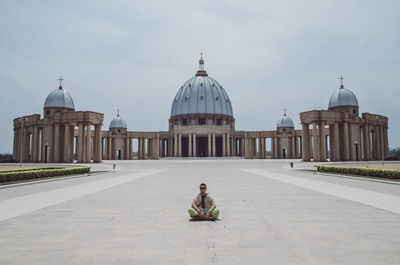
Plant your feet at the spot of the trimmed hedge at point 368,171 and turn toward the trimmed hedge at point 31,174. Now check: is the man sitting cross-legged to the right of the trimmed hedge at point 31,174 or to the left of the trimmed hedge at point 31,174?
left

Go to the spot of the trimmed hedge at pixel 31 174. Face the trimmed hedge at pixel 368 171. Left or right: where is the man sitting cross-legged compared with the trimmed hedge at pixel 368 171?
right

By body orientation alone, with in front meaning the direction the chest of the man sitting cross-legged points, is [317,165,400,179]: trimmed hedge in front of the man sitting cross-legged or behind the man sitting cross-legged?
behind

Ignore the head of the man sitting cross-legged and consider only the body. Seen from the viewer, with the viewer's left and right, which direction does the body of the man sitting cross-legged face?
facing the viewer

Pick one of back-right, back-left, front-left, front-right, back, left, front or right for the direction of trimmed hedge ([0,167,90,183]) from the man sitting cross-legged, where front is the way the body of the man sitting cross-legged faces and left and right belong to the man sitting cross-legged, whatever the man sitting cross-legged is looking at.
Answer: back-right
